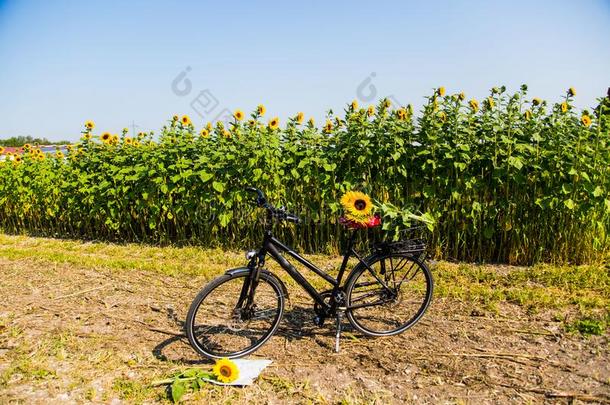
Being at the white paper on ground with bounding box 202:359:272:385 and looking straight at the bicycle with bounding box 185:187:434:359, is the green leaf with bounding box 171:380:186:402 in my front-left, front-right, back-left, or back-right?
back-left

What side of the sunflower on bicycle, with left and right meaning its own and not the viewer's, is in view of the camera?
front
